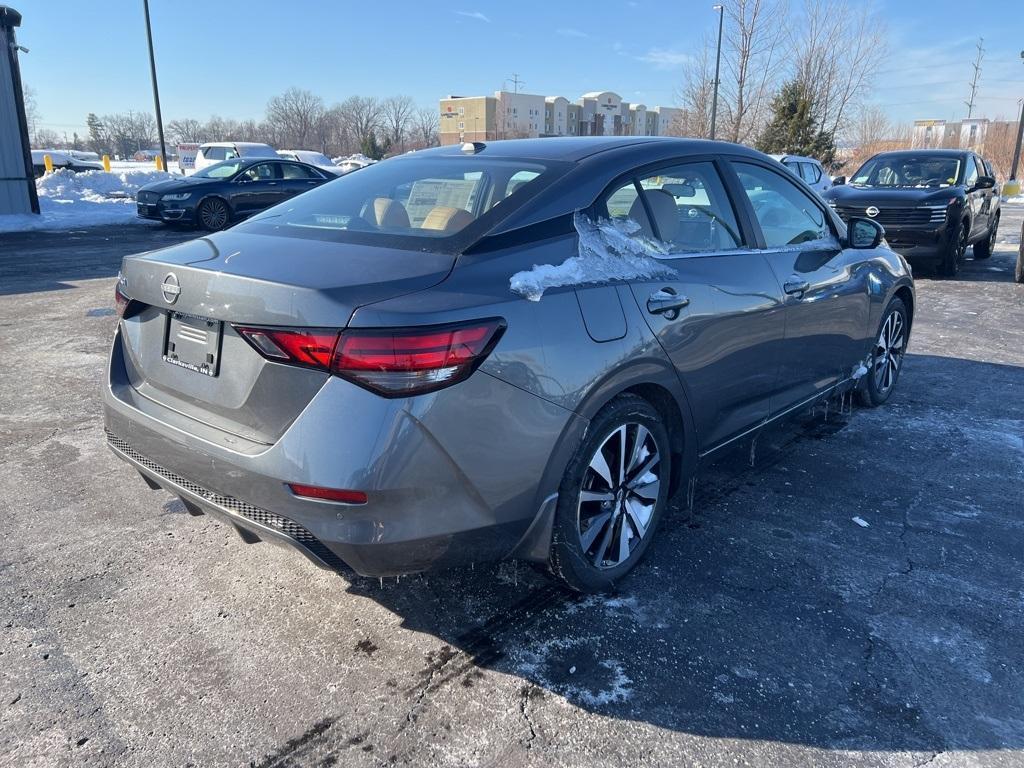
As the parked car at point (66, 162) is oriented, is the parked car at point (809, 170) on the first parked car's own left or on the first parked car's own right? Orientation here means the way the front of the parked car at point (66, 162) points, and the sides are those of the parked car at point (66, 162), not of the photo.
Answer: on the first parked car's own right

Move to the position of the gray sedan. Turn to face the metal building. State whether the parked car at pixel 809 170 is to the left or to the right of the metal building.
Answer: right

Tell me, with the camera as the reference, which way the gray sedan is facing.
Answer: facing away from the viewer and to the right of the viewer

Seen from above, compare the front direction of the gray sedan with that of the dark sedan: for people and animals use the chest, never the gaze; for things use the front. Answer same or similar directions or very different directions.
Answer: very different directions

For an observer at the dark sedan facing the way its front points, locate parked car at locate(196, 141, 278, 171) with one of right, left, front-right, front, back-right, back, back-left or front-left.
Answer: back-right

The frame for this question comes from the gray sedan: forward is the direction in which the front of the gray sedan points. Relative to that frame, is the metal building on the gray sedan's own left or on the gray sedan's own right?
on the gray sedan's own left

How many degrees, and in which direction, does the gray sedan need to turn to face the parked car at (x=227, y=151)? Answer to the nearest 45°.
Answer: approximately 45° to its left
